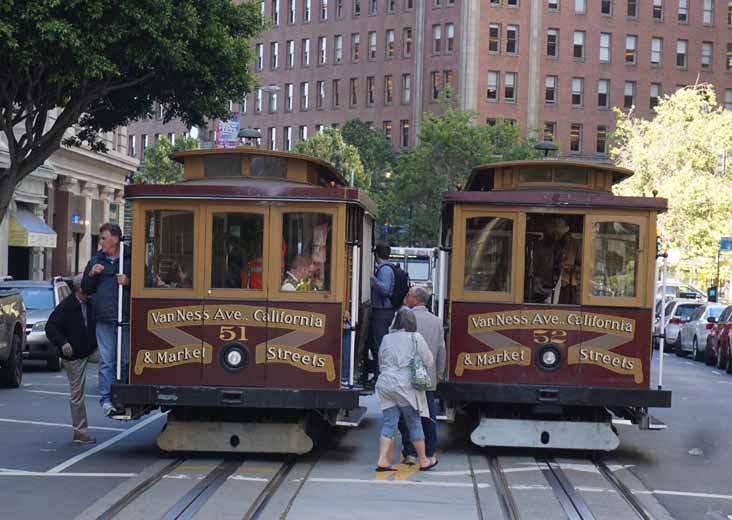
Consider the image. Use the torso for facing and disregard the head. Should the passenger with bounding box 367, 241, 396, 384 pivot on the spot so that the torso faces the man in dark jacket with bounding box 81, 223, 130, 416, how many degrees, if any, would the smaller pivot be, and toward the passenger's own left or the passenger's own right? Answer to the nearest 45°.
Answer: approximately 45° to the passenger's own left

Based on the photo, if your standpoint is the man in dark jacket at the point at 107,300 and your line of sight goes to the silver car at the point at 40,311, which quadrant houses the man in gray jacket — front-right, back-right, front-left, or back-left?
back-right

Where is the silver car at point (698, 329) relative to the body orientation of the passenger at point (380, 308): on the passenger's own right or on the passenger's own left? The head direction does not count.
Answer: on the passenger's own right

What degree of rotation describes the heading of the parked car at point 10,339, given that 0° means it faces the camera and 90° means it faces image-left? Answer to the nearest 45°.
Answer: approximately 0°

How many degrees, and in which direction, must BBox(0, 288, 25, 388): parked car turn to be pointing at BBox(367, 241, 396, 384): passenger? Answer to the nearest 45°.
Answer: approximately 45° to its left

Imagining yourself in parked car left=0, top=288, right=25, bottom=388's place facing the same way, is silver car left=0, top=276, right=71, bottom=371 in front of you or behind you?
behind

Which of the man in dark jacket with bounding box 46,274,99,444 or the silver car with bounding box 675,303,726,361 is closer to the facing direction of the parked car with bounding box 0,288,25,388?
the man in dark jacket

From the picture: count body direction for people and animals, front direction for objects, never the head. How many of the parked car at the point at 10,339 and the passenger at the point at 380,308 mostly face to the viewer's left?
1

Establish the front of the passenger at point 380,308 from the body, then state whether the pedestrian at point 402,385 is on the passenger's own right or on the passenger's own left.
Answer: on the passenger's own left

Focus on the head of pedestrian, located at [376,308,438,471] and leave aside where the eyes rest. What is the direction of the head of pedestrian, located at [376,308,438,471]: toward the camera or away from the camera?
away from the camera
